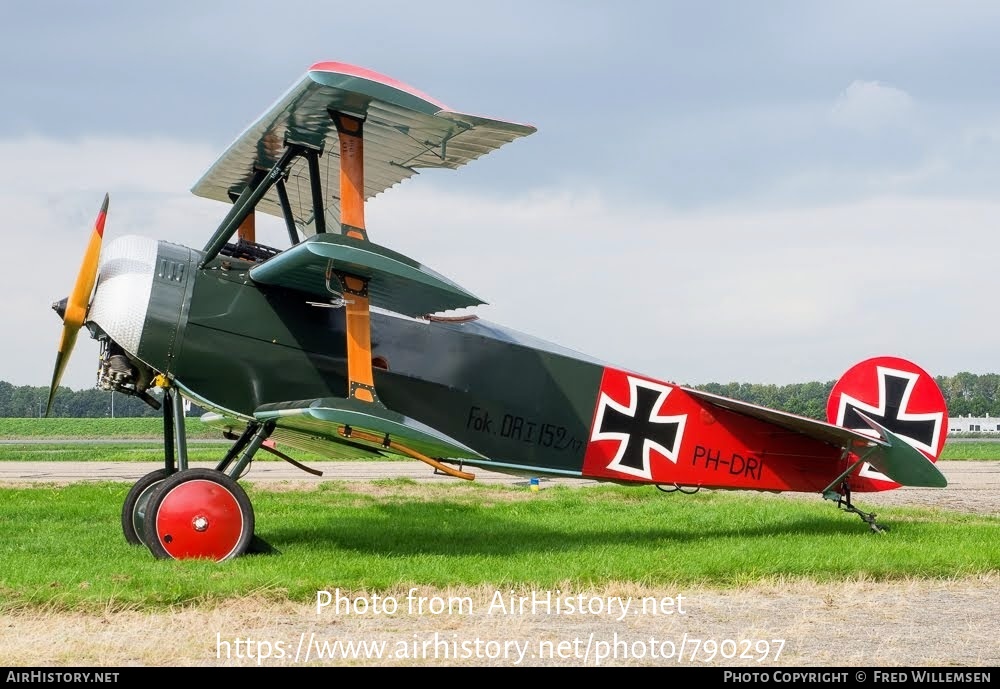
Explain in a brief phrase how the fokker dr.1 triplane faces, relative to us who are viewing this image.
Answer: facing to the left of the viewer
